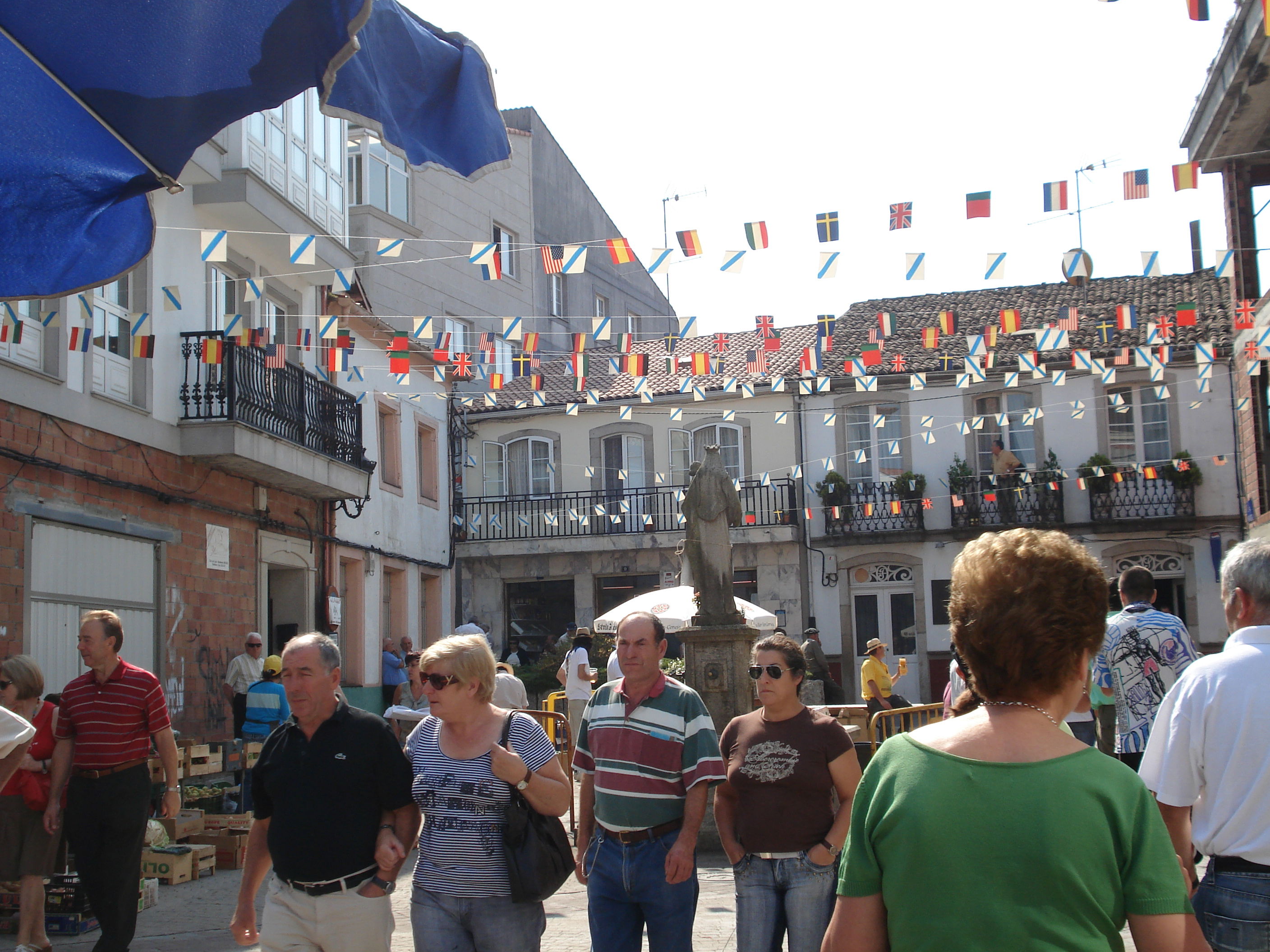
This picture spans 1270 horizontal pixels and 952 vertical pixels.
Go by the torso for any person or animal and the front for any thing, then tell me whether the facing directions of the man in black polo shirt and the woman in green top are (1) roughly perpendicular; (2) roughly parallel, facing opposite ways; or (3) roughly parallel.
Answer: roughly parallel, facing opposite ways

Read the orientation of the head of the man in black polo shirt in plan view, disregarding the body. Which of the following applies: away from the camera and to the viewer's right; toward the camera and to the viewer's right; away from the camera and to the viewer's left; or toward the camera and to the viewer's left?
toward the camera and to the viewer's left

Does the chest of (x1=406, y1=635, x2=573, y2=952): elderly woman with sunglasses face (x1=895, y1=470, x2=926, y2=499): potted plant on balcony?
no

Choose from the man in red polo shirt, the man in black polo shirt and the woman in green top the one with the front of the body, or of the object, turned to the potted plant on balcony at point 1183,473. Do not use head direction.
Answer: the woman in green top

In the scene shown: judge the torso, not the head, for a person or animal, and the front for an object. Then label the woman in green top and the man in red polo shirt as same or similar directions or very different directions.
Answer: very different directions

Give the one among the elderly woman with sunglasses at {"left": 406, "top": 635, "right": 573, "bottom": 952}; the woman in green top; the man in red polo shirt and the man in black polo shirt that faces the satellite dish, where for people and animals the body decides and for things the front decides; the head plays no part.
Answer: the woman in green top

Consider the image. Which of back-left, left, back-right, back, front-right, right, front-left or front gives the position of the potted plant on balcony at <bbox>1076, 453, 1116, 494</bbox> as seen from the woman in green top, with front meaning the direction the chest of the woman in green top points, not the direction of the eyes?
front

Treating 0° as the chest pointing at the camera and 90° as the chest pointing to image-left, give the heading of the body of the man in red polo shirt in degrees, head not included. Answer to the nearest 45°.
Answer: approximately 45°

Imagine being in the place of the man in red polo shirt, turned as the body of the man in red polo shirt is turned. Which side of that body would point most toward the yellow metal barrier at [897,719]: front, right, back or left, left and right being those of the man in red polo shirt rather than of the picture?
back

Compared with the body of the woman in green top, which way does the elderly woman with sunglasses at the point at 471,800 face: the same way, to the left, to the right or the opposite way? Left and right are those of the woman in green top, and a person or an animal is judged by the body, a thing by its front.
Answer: the opposite way

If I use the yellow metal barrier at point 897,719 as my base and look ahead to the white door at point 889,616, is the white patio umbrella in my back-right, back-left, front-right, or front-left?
front-left

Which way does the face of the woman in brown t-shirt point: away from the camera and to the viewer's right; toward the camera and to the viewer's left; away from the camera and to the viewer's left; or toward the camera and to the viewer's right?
toward the camera and to the viewer's left

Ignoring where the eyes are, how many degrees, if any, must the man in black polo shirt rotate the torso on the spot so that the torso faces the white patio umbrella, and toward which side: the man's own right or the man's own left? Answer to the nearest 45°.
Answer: approximately 135° to the man's own right

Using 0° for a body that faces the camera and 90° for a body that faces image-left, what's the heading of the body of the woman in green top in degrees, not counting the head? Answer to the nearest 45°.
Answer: approximately 180°

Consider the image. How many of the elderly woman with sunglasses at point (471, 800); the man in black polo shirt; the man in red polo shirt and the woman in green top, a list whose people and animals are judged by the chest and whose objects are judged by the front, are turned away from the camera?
1

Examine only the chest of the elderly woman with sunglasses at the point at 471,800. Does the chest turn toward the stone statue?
no

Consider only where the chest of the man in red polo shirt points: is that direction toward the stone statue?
no

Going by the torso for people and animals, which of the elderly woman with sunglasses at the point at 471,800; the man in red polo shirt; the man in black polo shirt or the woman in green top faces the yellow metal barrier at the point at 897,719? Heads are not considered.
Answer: the woman in green top
